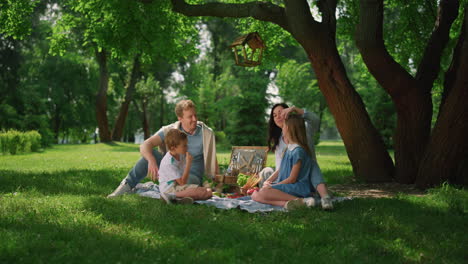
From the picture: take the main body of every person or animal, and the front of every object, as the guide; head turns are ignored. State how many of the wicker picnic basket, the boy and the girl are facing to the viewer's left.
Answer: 1

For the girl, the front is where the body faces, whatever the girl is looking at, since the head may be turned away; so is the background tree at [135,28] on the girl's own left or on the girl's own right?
on the girl's own right

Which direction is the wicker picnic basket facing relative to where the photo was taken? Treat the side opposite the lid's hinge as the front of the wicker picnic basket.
toward the camera

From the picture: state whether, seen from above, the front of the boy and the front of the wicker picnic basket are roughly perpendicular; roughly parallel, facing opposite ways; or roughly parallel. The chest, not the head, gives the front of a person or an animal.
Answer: roughly perpendicular

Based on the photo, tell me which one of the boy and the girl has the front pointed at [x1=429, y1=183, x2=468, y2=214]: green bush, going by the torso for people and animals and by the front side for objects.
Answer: the boy

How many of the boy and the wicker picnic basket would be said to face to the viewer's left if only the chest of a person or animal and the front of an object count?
0

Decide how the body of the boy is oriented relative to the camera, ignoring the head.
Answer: to the viewer's right

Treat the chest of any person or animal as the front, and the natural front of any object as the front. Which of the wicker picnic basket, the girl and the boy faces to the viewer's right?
the boy

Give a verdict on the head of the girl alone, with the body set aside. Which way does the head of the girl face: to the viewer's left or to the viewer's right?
to the viewer's left

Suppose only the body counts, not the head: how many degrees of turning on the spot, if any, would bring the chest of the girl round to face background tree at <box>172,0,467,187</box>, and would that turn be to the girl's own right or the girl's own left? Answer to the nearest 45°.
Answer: approximately 135° to the girl's own right

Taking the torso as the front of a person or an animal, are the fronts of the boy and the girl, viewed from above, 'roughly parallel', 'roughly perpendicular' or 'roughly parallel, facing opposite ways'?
roughly parallel, facing opposite ways

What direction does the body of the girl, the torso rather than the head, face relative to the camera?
to the viewer's left

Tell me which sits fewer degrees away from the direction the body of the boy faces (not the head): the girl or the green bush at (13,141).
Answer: the girl

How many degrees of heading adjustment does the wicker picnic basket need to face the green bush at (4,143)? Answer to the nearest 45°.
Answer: approximately 135° to its right

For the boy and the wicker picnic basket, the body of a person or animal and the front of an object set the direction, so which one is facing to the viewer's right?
the boy
